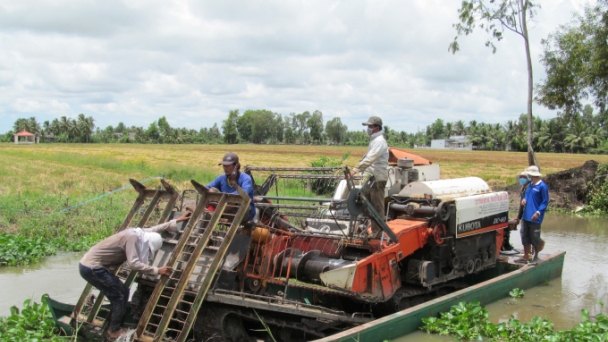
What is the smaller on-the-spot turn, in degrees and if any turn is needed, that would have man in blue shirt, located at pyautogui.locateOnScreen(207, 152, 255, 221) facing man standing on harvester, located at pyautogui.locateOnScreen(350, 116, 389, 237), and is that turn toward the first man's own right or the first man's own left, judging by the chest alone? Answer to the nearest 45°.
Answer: approximately 135° to the first man's own left

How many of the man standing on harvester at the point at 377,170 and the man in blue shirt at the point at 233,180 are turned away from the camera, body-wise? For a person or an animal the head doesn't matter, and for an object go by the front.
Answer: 0

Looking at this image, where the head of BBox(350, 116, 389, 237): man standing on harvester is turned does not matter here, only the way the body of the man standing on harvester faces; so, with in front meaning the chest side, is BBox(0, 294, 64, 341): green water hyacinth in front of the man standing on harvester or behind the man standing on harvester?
in front

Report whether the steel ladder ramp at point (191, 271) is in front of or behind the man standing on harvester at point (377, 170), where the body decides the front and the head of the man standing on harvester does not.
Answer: in front

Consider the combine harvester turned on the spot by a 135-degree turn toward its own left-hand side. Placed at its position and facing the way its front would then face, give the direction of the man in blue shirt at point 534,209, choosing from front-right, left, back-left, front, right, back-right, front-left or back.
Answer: front-left

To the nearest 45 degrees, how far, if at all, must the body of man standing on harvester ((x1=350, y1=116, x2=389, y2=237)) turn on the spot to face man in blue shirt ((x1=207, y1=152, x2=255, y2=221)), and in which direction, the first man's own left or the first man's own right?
0° — they already face them

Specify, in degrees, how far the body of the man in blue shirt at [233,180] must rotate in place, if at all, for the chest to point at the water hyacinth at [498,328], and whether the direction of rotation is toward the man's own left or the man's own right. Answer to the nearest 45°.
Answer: approximately 135° to the man's own left

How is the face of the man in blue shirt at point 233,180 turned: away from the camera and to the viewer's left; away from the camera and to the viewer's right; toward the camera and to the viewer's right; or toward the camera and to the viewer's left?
toward the camera and to the viewer's left

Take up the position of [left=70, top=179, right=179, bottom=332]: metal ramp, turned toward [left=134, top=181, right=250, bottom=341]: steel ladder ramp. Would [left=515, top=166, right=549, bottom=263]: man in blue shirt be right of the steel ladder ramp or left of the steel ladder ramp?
left

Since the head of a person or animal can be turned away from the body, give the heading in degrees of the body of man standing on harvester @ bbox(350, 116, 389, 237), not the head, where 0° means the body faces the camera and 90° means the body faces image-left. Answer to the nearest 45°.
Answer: approximately 90°
